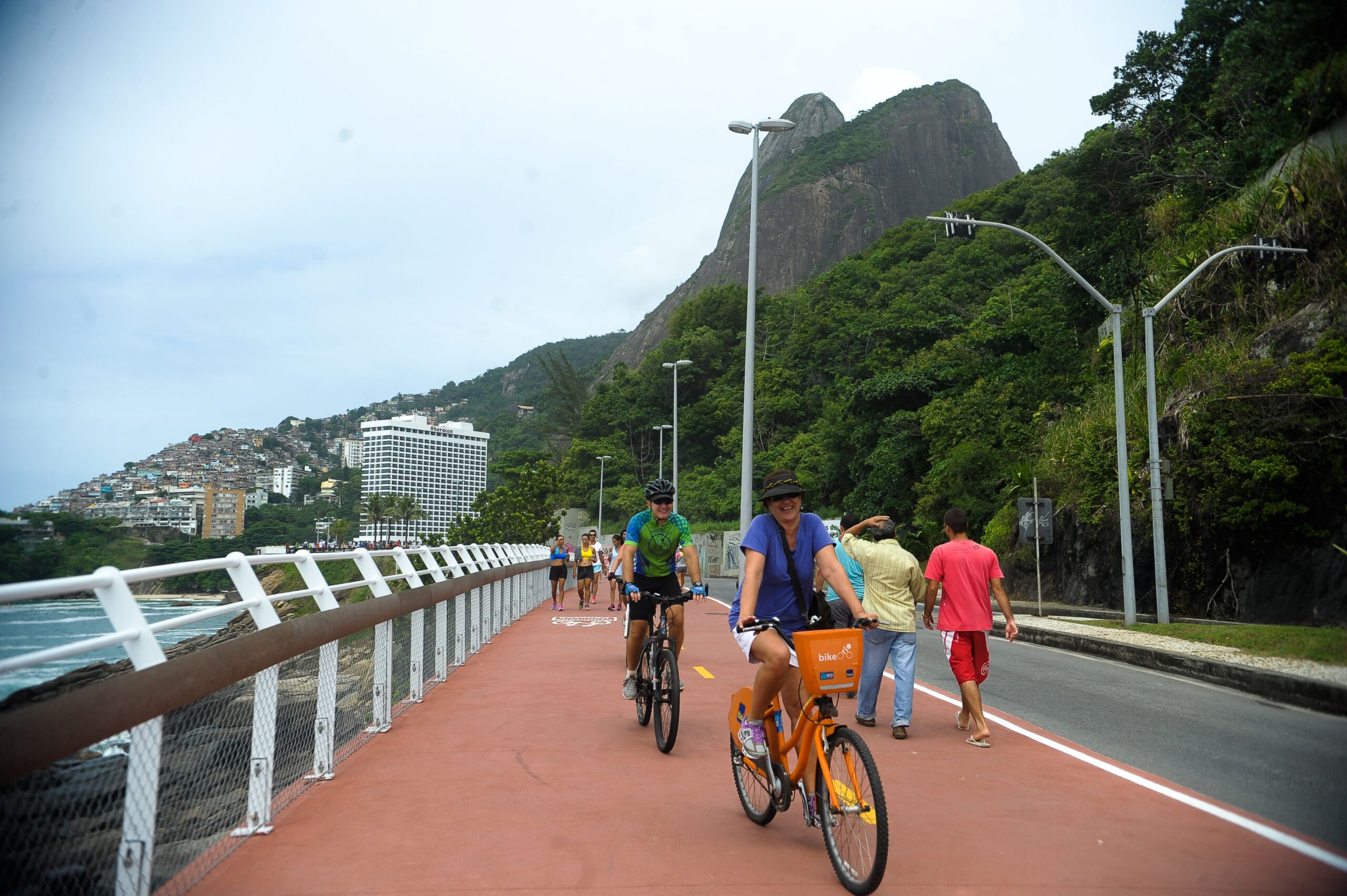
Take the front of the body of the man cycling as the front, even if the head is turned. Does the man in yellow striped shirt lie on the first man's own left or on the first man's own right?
on the first man's own left

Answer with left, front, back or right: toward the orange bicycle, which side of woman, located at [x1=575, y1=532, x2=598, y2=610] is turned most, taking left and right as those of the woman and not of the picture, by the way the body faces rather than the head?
front

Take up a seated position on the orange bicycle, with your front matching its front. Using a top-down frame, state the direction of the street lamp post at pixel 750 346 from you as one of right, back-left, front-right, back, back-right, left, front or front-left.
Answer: back-left

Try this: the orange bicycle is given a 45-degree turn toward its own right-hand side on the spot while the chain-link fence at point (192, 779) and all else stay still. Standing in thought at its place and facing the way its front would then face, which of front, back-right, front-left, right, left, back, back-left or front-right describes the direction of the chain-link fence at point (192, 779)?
right

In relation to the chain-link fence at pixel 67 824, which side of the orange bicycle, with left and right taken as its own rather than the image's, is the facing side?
right

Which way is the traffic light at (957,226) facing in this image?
away from the camera

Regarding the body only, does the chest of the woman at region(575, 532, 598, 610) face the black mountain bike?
yes

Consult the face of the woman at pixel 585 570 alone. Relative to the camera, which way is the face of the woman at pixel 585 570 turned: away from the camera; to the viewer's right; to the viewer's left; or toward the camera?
toward the camera

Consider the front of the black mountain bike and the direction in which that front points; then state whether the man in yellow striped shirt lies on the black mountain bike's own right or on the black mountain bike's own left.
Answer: on the black mountain bike's own left

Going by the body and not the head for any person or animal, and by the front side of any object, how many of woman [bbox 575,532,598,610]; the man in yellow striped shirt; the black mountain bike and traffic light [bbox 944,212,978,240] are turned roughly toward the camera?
2

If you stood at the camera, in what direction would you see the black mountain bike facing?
facing the viewer

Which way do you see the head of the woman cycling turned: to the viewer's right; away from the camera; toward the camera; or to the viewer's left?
toward the camera

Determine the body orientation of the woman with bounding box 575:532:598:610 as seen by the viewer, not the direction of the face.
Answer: toward the camera

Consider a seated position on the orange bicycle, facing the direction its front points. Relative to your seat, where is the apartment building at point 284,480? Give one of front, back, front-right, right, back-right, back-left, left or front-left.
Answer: back

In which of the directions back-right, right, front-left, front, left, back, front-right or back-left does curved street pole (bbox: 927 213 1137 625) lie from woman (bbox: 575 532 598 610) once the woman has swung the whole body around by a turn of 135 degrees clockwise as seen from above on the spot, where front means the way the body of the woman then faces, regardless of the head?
back

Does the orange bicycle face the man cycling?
no

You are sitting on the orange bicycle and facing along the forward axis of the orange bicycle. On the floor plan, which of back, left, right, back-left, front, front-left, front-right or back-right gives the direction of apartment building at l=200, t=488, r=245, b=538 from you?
back

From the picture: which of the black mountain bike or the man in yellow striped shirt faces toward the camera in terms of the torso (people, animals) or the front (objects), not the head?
the black mountain bike
